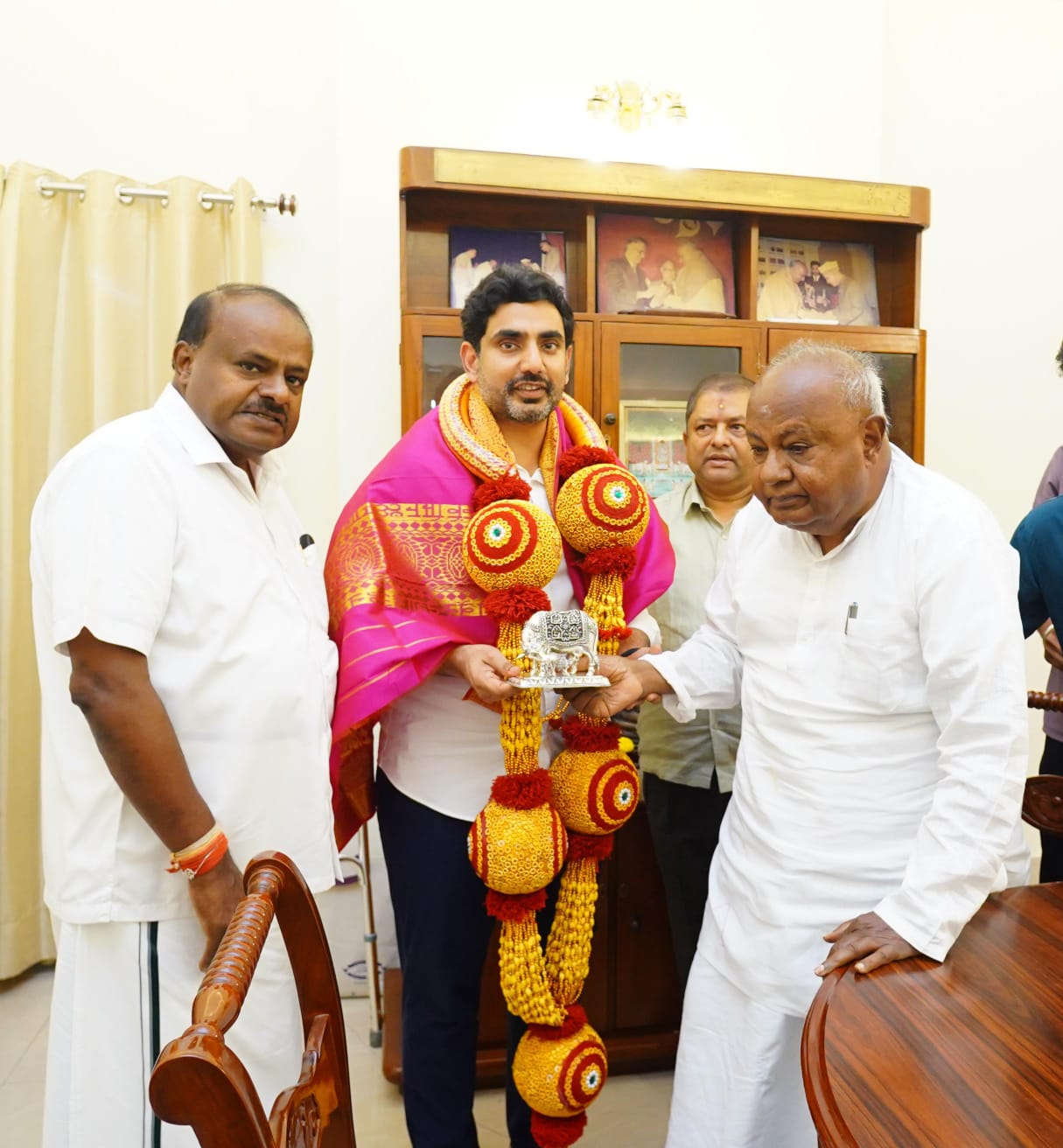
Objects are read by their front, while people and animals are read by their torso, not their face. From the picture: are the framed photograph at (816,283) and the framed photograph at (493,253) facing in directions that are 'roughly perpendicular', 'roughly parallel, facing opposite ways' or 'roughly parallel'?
roughly parallel

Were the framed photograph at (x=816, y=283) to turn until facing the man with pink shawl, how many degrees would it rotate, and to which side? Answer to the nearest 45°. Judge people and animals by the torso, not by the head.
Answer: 0° — it already faces them

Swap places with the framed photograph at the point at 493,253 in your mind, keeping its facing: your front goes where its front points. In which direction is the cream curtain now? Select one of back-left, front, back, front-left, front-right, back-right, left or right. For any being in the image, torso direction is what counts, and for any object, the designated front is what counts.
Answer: right

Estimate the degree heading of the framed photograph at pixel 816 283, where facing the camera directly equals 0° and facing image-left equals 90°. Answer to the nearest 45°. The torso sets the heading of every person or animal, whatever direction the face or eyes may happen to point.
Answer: approximately 0°

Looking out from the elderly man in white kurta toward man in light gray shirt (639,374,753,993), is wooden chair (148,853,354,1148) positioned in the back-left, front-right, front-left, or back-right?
back-left

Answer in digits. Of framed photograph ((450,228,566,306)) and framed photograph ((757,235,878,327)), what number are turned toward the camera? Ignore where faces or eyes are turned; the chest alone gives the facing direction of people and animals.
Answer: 2

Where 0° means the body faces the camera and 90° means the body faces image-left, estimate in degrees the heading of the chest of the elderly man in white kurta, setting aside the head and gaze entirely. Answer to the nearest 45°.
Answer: approximately 45°

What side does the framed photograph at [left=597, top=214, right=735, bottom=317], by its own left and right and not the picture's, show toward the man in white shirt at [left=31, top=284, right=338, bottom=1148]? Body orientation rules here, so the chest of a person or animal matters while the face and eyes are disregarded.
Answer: front

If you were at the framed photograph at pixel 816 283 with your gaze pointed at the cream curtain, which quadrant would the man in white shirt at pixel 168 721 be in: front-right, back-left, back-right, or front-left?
front-left

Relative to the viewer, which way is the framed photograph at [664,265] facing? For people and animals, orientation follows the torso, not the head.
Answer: toward the camera

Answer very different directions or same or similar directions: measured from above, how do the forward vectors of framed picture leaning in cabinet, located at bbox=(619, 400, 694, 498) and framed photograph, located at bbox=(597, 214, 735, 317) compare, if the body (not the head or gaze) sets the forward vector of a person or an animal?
same or similar directions

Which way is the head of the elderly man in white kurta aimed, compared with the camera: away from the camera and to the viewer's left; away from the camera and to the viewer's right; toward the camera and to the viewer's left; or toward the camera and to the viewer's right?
toward the camera and to the viewer's left

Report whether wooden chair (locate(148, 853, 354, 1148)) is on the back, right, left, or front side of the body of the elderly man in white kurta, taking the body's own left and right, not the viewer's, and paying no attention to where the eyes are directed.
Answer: front

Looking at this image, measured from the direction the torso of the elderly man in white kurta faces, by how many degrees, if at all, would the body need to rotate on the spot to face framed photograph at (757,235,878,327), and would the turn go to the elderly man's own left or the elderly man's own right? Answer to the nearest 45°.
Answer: approximately 135° to the elderly man's own right

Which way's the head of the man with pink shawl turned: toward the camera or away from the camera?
toward the camera

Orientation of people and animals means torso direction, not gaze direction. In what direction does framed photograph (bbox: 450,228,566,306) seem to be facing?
toward the camera

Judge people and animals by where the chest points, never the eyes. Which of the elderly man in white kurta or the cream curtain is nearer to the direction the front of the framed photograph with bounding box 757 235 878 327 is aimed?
the elderly man in white kurta

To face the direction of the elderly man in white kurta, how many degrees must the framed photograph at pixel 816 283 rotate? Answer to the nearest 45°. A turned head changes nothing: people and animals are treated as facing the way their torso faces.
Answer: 0° — it already faces them
